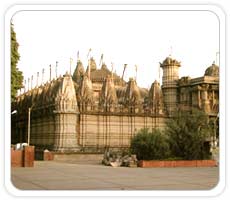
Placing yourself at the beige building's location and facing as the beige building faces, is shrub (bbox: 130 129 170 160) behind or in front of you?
in front

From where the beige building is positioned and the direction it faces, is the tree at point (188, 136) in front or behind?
in front

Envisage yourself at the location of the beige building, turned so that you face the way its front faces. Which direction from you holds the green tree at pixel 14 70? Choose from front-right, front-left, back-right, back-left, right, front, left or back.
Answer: front-right
